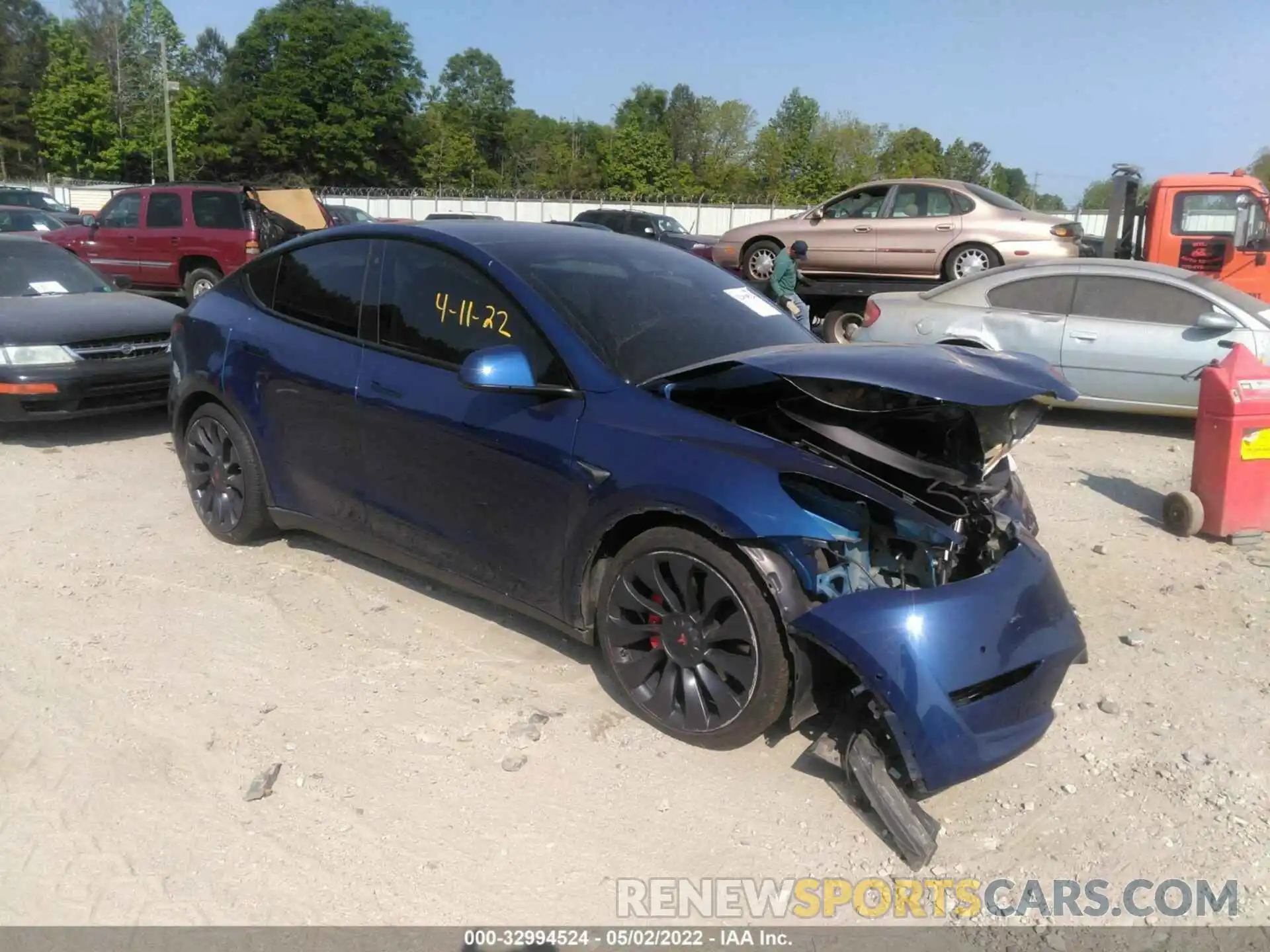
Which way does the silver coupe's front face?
to the viewer's right

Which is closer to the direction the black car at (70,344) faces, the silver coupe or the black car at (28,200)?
the silver coupe

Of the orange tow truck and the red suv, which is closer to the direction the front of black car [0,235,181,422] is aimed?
the orange tow truck

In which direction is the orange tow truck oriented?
to the viewer's right

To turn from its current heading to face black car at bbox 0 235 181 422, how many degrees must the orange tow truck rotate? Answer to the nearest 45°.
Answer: approximately 135° to its right

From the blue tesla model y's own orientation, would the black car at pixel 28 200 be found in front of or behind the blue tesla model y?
behind

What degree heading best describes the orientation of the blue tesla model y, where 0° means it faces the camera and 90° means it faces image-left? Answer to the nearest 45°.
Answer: approximately 315°

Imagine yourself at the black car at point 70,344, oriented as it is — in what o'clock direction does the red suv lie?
The red suv is roughly at 8 o'clock from the black car.

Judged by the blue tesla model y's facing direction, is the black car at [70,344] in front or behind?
behind
